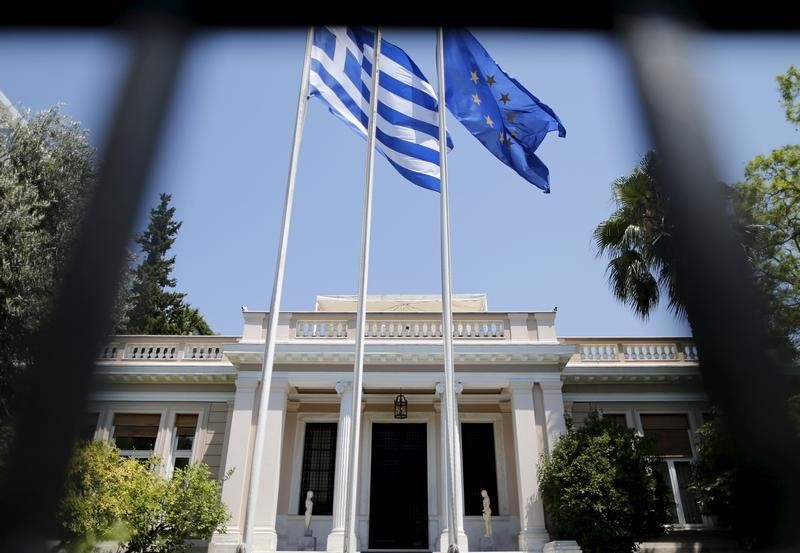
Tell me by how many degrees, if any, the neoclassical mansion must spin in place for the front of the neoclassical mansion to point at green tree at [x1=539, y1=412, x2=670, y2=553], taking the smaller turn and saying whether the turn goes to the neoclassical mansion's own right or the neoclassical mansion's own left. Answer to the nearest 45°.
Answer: approximately 45° to the neoclassical mansion's own left

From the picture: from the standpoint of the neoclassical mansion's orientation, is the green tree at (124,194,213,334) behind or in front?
behind

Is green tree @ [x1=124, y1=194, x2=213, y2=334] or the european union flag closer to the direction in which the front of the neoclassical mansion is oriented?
the european union flag

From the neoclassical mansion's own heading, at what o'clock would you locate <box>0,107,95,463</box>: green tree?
The green tree is roughly at 2 o'clock from the neoclassical mansion.

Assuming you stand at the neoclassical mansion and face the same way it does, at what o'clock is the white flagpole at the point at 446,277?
The white flagpole is roughly at 12 o'clock from the neoclassical mansion.

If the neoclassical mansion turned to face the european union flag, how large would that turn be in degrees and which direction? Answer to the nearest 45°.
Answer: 0° — it already faces it

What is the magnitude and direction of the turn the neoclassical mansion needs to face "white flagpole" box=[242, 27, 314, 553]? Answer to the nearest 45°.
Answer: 0° — it already faces it

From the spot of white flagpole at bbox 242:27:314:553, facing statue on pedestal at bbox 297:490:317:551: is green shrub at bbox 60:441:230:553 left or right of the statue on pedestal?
left

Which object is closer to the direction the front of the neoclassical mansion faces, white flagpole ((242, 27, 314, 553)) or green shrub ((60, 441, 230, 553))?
the white flagpole

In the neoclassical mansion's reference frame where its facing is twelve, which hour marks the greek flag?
The greek flag is roughly at 12 o'clock from the neoclassical mansion.

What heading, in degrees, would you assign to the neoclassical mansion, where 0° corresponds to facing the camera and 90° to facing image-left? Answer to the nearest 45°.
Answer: approximately 0°

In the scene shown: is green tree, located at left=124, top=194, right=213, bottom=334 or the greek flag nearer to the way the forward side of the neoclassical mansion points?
the greek flag

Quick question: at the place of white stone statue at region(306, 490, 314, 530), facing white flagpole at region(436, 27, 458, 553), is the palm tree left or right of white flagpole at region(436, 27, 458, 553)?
left

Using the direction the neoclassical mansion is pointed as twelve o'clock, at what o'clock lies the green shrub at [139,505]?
The green shrub is roughly at 2 o'clock from the neoclassical mansion.

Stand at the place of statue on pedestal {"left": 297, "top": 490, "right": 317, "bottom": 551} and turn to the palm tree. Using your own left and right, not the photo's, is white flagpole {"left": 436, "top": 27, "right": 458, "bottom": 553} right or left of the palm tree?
right
